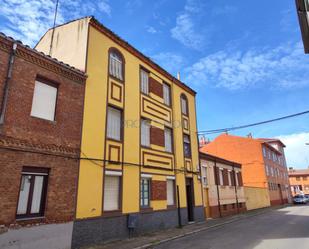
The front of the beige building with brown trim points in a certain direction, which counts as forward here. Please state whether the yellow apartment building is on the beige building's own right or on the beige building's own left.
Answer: on the beige building's own right

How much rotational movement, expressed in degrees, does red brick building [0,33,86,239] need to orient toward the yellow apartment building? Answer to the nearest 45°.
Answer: approximately 90° to its left

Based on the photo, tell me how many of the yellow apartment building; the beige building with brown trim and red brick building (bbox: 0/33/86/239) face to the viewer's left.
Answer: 0

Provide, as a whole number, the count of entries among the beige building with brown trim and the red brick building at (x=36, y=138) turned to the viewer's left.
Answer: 0

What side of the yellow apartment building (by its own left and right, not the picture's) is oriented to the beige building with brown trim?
left

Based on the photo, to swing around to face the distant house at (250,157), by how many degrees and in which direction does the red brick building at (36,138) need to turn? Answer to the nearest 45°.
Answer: approximately 90° to its left

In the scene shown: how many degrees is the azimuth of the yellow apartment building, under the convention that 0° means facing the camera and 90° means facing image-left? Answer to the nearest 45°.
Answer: approximately 315°

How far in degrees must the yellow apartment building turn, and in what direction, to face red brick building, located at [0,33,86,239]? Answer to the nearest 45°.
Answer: approximately 90° to its right

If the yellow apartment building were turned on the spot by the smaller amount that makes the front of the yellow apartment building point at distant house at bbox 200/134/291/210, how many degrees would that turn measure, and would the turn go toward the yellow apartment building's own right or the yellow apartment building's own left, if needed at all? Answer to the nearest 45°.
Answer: approximately 90° to the yellow apartment building's own left

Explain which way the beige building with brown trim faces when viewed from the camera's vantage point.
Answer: facing the viewer and to the right of the viewer

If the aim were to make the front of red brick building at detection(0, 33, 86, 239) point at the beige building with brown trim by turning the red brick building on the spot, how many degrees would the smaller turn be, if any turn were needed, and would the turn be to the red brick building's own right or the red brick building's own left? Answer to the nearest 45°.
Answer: approximately 90° to the red brick building's own left
